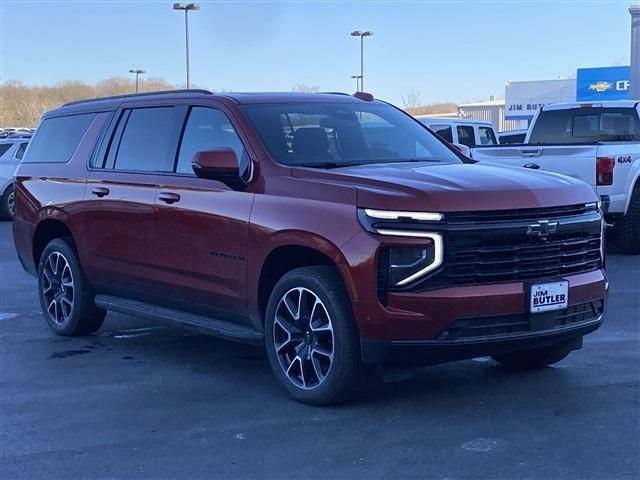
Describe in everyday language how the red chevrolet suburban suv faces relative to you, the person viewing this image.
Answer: facing the viewer and to the right of the viewer

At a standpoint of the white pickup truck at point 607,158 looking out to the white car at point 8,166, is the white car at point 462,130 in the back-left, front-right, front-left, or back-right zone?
front-right

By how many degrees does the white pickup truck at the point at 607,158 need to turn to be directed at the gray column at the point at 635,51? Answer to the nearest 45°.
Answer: approximately 45° to its left

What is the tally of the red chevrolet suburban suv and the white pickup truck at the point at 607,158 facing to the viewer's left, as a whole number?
0

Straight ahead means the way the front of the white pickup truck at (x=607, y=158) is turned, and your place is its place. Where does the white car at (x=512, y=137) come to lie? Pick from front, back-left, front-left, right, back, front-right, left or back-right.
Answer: front-left

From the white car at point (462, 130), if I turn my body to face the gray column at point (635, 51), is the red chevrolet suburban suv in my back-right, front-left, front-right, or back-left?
back-right

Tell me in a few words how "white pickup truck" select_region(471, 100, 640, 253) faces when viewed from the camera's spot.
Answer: facing away from the viewer and to the right of the viewer

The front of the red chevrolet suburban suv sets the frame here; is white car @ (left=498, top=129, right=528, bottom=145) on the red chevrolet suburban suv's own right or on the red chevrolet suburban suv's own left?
on the red chevrolet suburban suv's own left

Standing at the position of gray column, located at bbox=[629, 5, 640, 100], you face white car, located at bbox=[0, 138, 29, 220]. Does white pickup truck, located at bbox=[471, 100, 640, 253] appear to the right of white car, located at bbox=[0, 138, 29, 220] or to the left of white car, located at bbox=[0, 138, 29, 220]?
left

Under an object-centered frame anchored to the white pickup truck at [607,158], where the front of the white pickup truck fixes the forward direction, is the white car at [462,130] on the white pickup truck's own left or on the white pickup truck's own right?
on the white pickup truck's own left

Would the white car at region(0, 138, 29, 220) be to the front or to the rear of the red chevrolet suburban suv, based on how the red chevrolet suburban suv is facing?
to the rear
